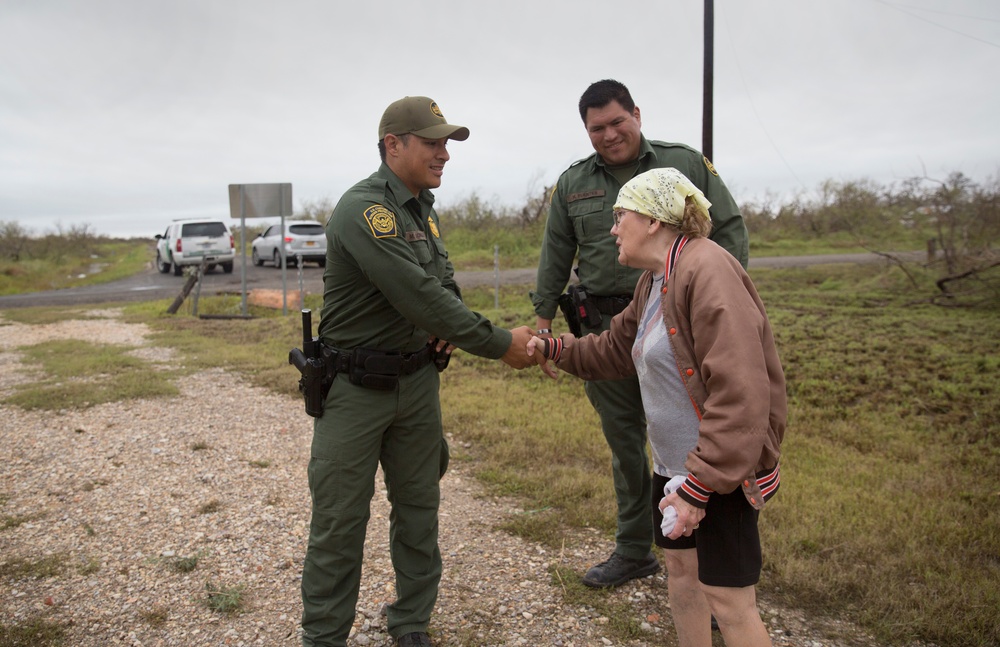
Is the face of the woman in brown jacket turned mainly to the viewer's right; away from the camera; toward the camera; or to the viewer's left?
to the viewer's left

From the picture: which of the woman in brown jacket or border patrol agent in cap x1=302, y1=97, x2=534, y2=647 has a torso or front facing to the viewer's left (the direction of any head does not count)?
the woman in brown jacket

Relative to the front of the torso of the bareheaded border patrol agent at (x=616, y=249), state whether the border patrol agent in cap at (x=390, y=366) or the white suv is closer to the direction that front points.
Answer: the border patrol agent in cap

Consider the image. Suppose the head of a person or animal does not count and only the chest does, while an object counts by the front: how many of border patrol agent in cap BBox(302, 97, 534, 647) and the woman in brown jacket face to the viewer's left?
1

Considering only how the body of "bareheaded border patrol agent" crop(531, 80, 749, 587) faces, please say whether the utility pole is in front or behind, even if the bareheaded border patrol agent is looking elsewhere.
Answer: behind

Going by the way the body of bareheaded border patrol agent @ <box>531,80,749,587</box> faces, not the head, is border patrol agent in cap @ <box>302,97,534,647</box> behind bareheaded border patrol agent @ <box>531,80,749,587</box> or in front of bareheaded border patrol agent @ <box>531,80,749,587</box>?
in front

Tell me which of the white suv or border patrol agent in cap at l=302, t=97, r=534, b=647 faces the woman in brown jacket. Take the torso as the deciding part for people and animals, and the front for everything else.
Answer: the border patrol agent in cap

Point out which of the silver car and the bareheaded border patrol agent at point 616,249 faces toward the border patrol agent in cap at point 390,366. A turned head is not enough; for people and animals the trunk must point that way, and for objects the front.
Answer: the bareheaded border patrol agent at point 616,249

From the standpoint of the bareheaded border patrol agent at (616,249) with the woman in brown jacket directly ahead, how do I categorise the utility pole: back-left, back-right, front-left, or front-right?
back-left

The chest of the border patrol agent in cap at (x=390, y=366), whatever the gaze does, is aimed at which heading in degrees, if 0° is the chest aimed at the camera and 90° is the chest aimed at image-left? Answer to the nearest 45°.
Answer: approximately 315°

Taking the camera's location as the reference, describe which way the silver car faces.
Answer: facing away from the viewer and to the left of the viewer

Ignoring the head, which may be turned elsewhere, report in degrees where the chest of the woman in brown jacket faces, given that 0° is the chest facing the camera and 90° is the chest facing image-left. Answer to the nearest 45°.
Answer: approximately 90°

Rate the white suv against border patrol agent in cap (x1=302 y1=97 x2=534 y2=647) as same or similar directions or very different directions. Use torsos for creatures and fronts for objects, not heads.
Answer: very different directions

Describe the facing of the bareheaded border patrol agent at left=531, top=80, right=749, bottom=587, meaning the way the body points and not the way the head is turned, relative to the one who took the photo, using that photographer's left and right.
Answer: facing the viewer and to the left of the viewer

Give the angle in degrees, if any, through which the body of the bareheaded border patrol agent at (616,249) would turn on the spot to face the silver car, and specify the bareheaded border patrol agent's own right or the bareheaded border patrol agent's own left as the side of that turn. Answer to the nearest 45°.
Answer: approximately 90° to the bareheaded border patrol agent's own right
